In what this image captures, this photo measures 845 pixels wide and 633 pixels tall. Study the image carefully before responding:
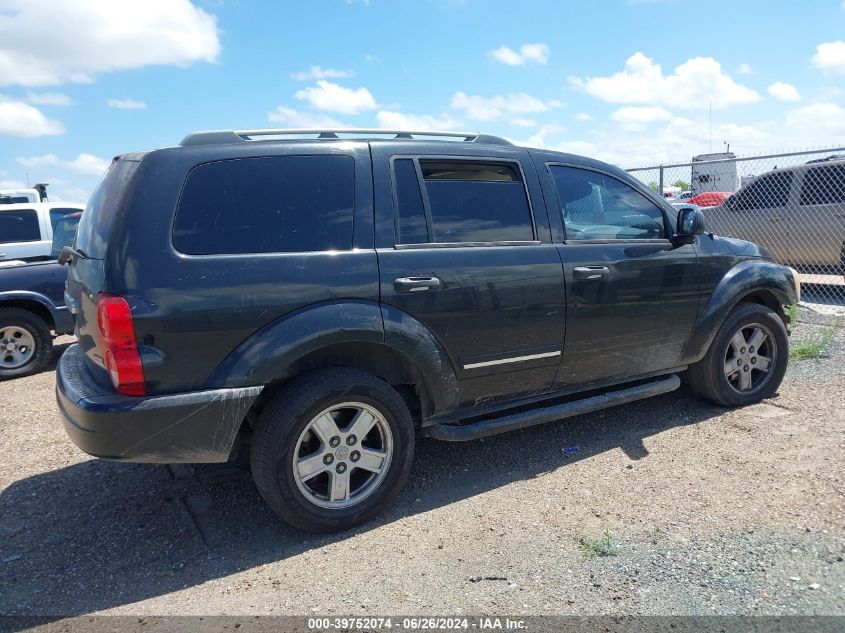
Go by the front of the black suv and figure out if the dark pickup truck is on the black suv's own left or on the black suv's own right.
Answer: on the black suv's own left

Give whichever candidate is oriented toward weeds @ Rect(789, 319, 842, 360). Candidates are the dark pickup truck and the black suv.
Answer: the black suv

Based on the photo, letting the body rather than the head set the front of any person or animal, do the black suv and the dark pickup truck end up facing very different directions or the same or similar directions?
very different directions

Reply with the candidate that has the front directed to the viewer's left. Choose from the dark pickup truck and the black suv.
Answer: the dark pickup truck

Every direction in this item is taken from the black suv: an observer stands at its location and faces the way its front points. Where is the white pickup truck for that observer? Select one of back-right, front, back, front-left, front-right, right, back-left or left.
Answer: left

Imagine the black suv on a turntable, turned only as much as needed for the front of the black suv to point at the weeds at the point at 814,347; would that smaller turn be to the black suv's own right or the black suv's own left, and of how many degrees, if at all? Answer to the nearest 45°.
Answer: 0° — it already faces it

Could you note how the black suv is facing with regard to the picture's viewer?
facing away from the viewer and to the right of the viewer

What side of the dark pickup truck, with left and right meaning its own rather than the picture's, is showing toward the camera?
left
